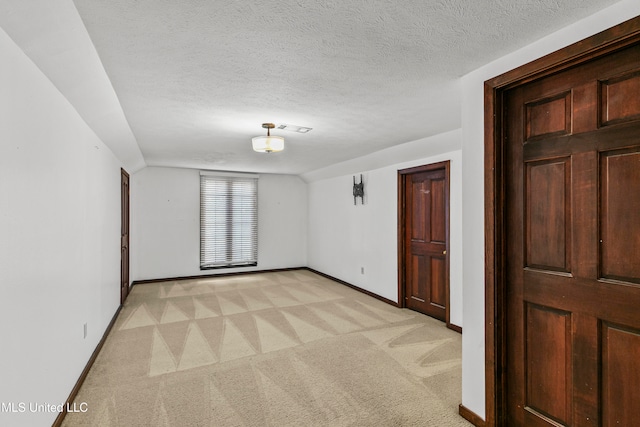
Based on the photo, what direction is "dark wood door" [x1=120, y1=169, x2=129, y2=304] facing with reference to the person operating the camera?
facing to the right of the viewer

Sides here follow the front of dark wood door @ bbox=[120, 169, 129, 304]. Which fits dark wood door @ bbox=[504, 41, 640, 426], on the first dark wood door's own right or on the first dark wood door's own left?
on the first dark wood door's own right

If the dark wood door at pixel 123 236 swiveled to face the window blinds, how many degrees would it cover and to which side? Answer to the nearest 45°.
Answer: approximately 45° to its left

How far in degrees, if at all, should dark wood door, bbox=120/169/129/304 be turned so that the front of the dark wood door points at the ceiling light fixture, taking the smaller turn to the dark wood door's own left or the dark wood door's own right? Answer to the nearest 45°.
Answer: approximately 45° to the dark wood door's own right
